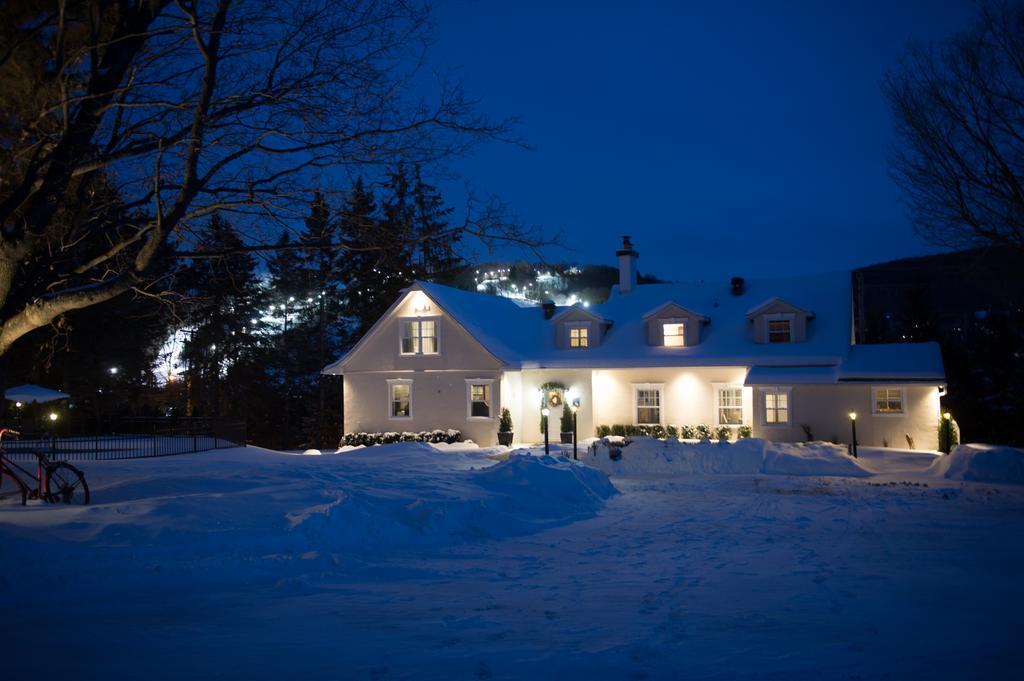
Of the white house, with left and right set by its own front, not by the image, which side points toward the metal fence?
right

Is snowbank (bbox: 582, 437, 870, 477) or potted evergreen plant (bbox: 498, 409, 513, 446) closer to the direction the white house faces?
the snowbank

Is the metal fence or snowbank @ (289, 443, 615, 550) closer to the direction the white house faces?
the snowbank

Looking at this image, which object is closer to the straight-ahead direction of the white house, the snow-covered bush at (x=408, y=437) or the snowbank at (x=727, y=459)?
the snowbank

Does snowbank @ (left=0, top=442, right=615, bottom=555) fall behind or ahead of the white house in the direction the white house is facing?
ahead

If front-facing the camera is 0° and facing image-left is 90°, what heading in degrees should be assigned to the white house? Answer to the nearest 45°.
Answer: approximately 0°

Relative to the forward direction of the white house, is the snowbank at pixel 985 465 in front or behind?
in front
